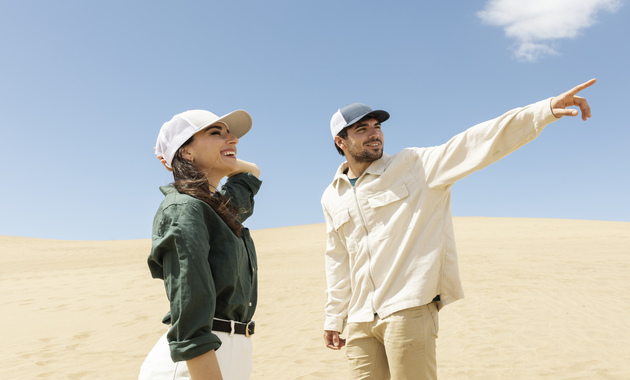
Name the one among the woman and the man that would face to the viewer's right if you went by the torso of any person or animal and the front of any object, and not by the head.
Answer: the woman

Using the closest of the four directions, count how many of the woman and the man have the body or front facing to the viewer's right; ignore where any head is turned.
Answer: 1

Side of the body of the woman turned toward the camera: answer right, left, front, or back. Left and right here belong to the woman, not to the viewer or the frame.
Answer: right

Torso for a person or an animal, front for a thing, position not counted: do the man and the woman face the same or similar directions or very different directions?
very different directions

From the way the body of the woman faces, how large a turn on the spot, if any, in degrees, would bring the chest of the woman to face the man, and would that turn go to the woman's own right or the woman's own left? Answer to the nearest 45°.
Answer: approximately 45° to the woman's own left
